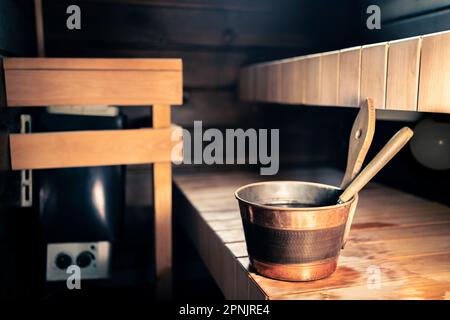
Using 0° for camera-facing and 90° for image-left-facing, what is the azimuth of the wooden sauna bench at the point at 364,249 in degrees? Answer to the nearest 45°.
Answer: approximately 45°

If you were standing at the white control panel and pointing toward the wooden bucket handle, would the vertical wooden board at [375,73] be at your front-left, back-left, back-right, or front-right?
front-left

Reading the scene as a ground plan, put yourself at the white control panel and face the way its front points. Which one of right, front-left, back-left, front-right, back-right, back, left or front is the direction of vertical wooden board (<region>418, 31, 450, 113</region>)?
front-left

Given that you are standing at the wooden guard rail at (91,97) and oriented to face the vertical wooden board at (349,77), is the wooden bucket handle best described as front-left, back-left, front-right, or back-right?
front-right

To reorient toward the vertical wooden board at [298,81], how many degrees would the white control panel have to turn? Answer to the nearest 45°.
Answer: approximately 90° to its left

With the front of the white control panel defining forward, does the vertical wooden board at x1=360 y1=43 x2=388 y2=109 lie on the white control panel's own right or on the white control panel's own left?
on the white control panel's own left

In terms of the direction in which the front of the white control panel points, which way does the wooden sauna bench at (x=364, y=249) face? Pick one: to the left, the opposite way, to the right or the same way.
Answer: to the right

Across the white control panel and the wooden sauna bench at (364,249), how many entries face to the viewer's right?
0

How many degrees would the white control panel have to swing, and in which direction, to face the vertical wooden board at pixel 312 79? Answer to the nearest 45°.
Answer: approximately 90° to its left

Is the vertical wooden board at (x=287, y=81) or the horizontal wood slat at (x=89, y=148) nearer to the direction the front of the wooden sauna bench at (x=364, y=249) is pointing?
the horizontal wood slat

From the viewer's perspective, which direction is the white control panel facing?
toward the camera

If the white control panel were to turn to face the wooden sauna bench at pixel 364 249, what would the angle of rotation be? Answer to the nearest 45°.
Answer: approximately 45° to its left
